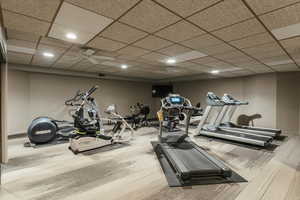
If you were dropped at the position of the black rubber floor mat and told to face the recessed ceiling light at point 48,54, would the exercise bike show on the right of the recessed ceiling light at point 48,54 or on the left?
right

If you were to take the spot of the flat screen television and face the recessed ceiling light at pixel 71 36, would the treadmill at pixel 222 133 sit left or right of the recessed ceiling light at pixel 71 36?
left

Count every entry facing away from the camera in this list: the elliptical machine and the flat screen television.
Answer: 0

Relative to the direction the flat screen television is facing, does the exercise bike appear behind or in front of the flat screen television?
in front

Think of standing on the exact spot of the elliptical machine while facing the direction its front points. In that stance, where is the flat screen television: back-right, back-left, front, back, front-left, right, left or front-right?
back

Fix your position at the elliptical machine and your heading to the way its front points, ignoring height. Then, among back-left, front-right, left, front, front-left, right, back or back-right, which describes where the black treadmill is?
left

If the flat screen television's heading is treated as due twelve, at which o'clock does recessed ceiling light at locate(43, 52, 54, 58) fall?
The recessed ceiling light is roughly at 1 o'clock from the flat screen television.

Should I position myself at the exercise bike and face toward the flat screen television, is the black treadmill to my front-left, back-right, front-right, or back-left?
back-right

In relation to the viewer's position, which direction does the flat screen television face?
facing the viewer

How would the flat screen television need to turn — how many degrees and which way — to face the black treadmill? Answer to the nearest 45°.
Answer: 0° — it already faces it
